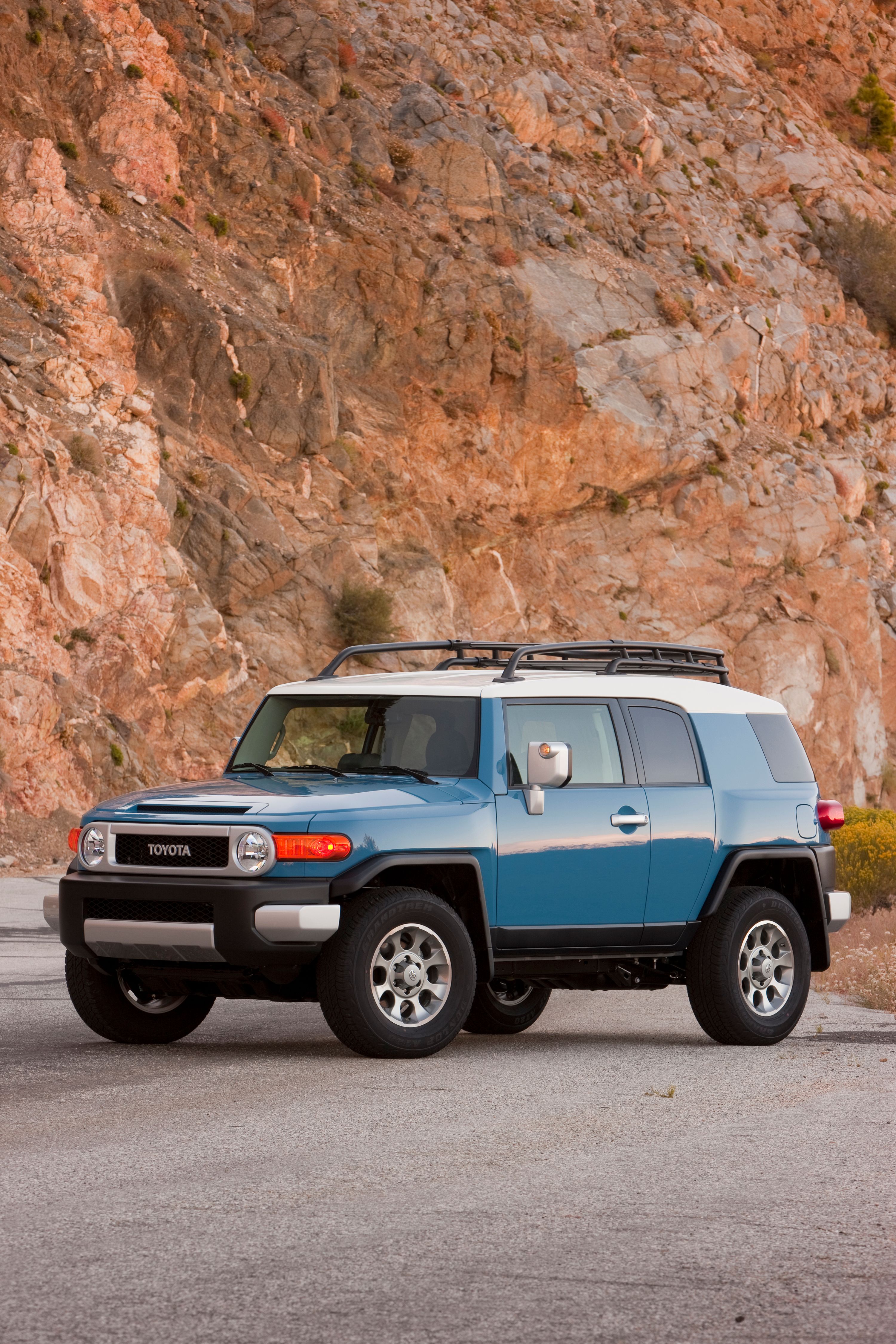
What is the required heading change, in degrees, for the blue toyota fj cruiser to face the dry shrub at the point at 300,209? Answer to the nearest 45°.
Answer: approximately 135° to its right

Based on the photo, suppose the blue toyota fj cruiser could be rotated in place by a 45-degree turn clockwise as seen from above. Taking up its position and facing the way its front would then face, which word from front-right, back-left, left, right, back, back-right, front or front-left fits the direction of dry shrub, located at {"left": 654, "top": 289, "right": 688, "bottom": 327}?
right

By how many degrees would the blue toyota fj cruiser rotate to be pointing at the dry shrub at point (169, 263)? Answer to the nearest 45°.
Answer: approximately 135° to its right

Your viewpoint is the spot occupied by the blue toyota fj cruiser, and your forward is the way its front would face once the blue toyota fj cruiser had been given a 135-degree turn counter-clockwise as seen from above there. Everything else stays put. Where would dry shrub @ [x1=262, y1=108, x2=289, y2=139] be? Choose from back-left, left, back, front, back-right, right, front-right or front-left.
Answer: left

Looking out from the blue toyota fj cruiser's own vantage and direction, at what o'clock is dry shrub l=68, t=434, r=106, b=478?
The dry shrub is roughly at 4 o'clock from the blue toyota fj cruiser.

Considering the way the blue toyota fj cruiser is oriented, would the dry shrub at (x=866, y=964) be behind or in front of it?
behind

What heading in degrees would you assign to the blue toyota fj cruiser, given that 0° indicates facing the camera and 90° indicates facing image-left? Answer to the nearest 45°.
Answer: approximately 45°
